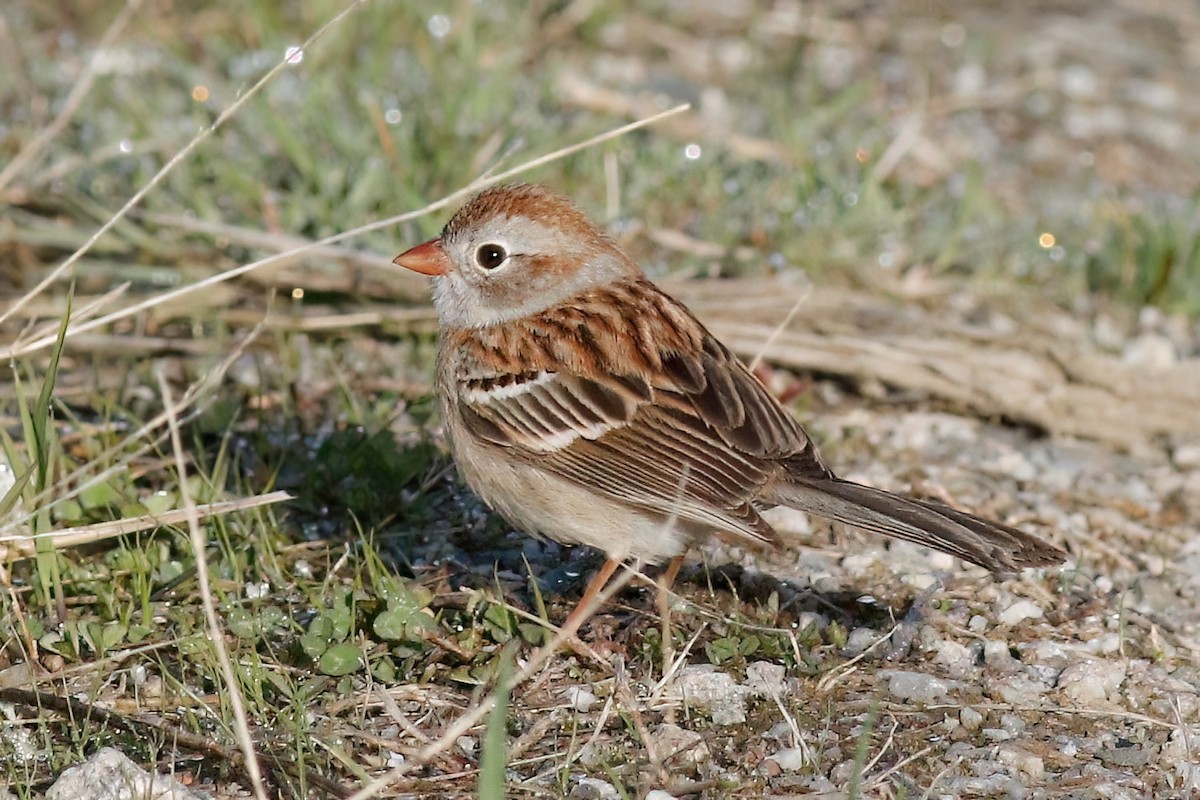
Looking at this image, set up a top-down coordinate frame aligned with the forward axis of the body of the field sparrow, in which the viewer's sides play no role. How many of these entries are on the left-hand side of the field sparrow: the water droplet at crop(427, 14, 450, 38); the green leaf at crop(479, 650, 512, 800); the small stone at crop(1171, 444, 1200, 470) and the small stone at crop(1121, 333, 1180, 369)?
1

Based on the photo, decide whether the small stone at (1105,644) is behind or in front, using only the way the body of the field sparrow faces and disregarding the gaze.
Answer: behind

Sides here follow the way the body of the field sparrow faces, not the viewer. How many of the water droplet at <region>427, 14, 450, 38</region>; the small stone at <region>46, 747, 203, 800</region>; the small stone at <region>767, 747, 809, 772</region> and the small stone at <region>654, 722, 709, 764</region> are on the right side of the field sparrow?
1

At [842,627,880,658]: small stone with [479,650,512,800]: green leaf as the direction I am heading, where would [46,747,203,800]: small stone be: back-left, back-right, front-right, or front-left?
front-right

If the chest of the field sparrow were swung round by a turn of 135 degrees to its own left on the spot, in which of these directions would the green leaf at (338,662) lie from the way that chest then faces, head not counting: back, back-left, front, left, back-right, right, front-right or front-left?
right

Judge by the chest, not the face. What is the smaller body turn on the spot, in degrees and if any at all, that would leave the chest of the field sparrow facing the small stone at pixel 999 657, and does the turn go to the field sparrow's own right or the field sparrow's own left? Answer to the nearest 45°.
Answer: approximately 180°

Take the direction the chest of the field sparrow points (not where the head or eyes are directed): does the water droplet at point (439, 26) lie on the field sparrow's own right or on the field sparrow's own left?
on the field sparrow's own right

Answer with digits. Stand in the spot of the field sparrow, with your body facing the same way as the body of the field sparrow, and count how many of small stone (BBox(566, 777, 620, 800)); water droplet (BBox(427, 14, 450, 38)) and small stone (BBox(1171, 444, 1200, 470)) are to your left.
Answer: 1

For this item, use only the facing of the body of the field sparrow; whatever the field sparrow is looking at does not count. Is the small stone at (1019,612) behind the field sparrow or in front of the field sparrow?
behind

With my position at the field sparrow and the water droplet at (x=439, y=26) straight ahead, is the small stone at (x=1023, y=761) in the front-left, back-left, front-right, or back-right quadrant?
back-right

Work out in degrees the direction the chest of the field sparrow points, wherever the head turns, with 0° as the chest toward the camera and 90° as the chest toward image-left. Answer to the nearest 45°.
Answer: approximately 90°

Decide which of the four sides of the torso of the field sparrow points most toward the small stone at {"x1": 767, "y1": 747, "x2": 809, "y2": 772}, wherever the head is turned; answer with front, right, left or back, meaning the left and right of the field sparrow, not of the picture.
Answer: left

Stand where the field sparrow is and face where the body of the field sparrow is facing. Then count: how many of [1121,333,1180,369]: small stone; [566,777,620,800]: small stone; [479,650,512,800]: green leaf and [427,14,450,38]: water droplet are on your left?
2
